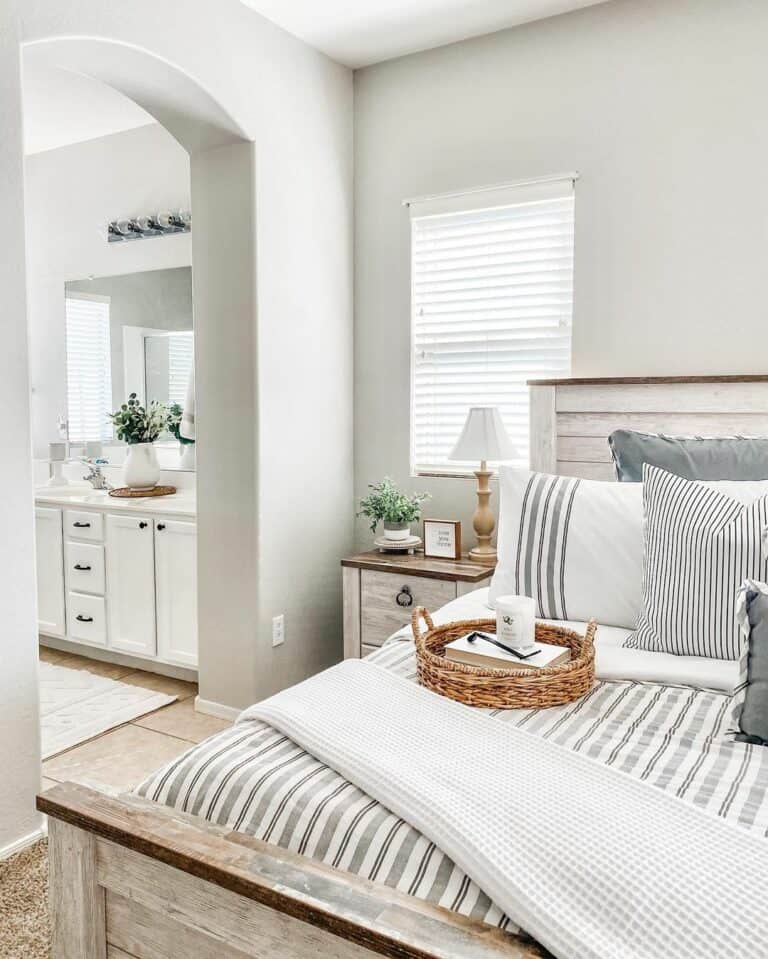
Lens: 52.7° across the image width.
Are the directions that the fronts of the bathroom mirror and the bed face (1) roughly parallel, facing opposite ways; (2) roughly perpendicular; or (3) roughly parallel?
roughly parallel

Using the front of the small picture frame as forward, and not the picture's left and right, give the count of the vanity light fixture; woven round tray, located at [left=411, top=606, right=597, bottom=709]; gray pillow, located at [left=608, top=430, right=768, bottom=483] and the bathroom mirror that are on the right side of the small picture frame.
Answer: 2

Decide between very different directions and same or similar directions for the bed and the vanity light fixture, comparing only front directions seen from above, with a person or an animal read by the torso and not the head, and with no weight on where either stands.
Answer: same or similar directions

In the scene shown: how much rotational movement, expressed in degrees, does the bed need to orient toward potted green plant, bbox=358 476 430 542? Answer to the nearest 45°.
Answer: approximately 135° to its right

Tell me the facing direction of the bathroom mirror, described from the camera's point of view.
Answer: facing the viewer and to the left of the viewer

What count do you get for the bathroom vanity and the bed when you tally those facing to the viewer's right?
0

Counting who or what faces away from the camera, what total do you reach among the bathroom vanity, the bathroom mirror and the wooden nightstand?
0

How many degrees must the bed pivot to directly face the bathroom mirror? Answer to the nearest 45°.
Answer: approximately 90° to its right
